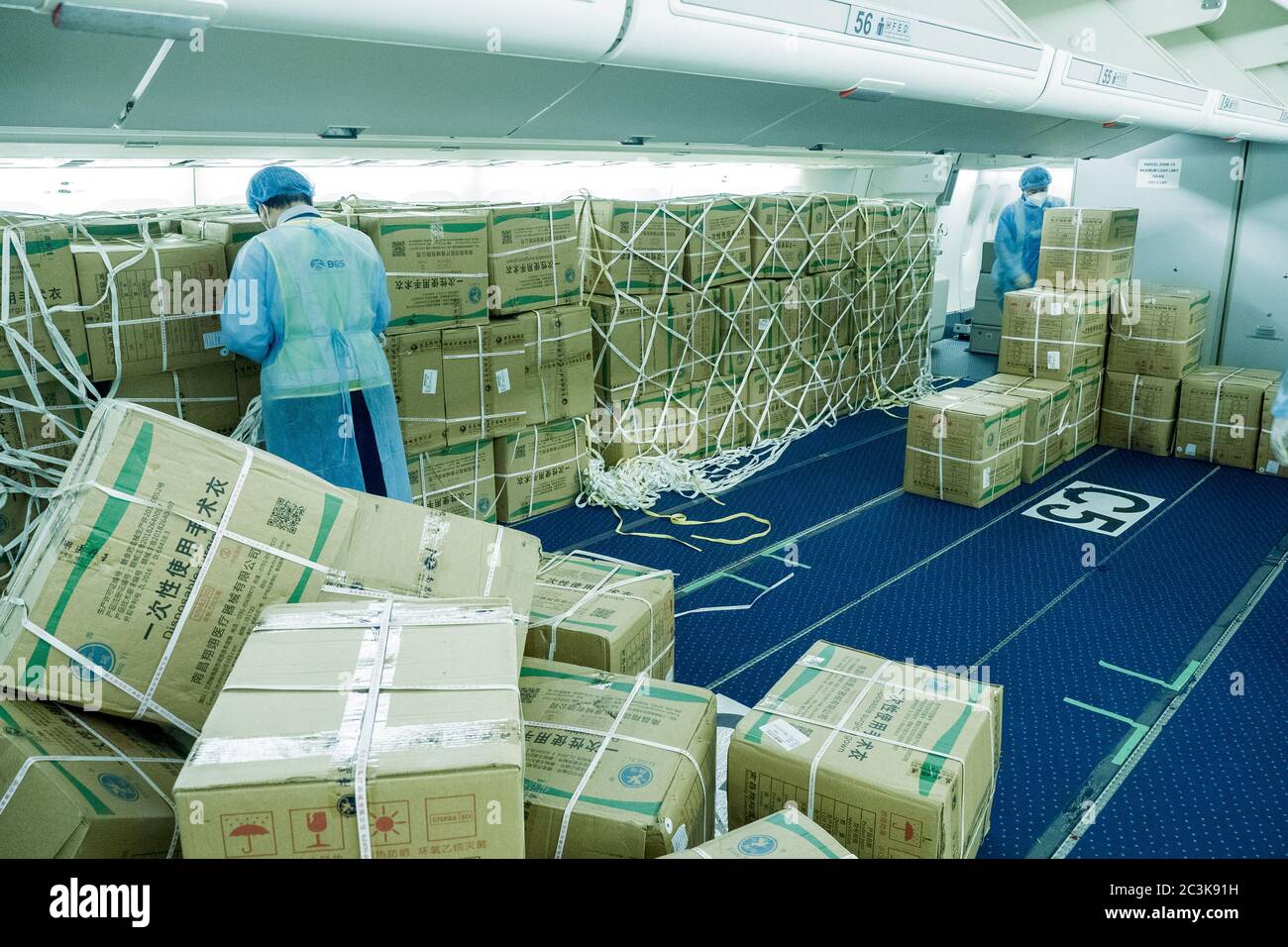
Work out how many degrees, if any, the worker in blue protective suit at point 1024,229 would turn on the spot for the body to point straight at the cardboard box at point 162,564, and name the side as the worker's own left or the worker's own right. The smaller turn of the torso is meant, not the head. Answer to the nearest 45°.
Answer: approximately 45° to the worker's own right

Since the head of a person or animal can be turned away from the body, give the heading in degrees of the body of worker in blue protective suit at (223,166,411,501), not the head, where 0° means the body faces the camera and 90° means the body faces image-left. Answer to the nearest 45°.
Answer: approximately 135°

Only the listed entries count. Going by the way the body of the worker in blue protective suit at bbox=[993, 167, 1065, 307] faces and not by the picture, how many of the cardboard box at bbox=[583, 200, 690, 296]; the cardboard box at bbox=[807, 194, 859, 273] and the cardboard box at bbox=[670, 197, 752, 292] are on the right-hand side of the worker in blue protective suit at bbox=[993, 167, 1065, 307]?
3

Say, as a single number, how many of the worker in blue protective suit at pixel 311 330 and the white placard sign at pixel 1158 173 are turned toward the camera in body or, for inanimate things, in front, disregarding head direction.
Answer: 1

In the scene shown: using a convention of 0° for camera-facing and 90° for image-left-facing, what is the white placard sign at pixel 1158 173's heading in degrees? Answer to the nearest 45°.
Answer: approximately 0°

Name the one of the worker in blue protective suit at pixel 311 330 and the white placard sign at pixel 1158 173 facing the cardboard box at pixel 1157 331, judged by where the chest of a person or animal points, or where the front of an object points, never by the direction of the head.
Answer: the white placard sign

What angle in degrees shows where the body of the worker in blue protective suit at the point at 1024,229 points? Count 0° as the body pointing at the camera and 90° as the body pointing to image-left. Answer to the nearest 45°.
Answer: approximately 315°

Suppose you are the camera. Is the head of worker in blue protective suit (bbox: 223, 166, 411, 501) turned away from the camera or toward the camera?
away from the camera

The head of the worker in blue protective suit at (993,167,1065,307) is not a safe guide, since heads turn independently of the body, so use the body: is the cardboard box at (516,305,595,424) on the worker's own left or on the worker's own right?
on the worker's own right
